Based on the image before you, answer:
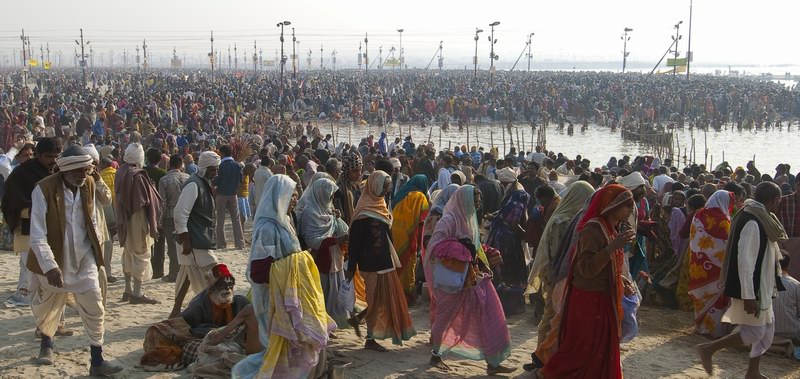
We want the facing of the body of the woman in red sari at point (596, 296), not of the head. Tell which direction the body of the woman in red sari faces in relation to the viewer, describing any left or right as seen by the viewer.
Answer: facing to the right of the viewer

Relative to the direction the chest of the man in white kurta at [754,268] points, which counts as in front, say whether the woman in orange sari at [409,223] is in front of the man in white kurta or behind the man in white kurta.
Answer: behind

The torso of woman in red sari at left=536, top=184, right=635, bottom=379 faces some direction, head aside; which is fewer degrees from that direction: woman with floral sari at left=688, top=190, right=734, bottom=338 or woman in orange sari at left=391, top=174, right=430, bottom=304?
the woman with floral sari
